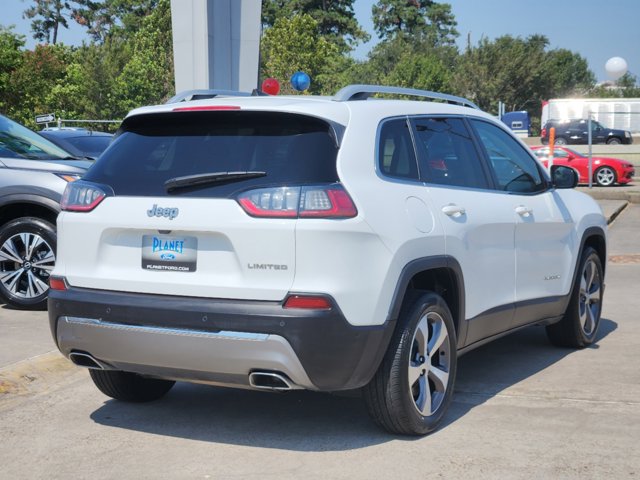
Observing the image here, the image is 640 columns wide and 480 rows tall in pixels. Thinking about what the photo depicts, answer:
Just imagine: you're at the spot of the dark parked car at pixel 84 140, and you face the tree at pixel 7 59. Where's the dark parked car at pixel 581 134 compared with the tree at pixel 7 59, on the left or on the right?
right

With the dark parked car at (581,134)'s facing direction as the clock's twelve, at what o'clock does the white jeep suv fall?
The white jeep suv is roughly at 3 o'clock from the dark parked car.

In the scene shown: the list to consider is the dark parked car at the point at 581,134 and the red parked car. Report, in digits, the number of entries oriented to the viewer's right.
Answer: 2

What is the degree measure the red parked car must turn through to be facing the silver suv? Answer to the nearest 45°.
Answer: approximately 90° to its right

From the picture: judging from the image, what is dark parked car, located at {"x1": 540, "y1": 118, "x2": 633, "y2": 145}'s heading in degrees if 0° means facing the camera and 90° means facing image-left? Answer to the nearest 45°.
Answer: approximately 270°

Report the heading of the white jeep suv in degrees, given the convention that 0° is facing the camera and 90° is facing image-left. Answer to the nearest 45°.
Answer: approximately 225°

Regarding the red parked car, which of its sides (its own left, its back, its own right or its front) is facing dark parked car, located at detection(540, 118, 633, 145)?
left

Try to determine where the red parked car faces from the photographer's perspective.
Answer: facing to the right of the viewer

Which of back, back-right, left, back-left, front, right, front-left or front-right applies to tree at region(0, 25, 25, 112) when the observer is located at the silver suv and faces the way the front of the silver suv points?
back-left

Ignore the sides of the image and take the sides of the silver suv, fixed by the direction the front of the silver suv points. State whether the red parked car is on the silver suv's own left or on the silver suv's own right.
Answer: on the silver suv's own left
